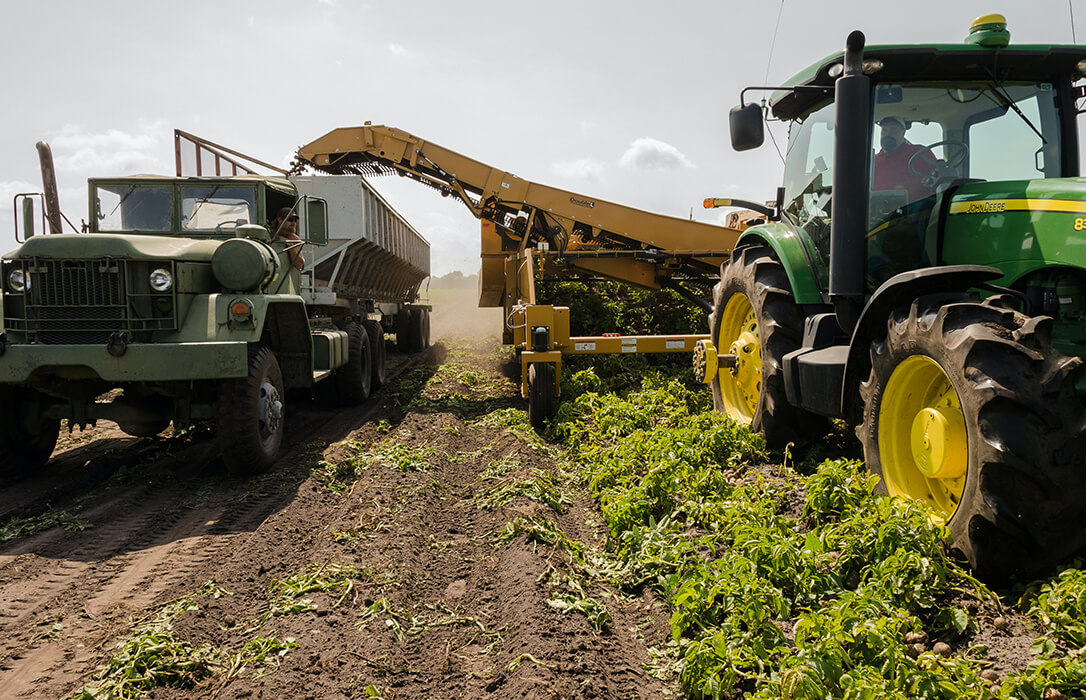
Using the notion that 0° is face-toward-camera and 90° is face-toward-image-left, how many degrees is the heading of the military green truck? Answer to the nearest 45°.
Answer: approximately 45°

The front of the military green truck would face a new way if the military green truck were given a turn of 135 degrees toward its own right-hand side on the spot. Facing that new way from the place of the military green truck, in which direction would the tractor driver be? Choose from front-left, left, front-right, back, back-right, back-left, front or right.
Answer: back-right

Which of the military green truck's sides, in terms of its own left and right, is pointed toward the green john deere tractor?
left
